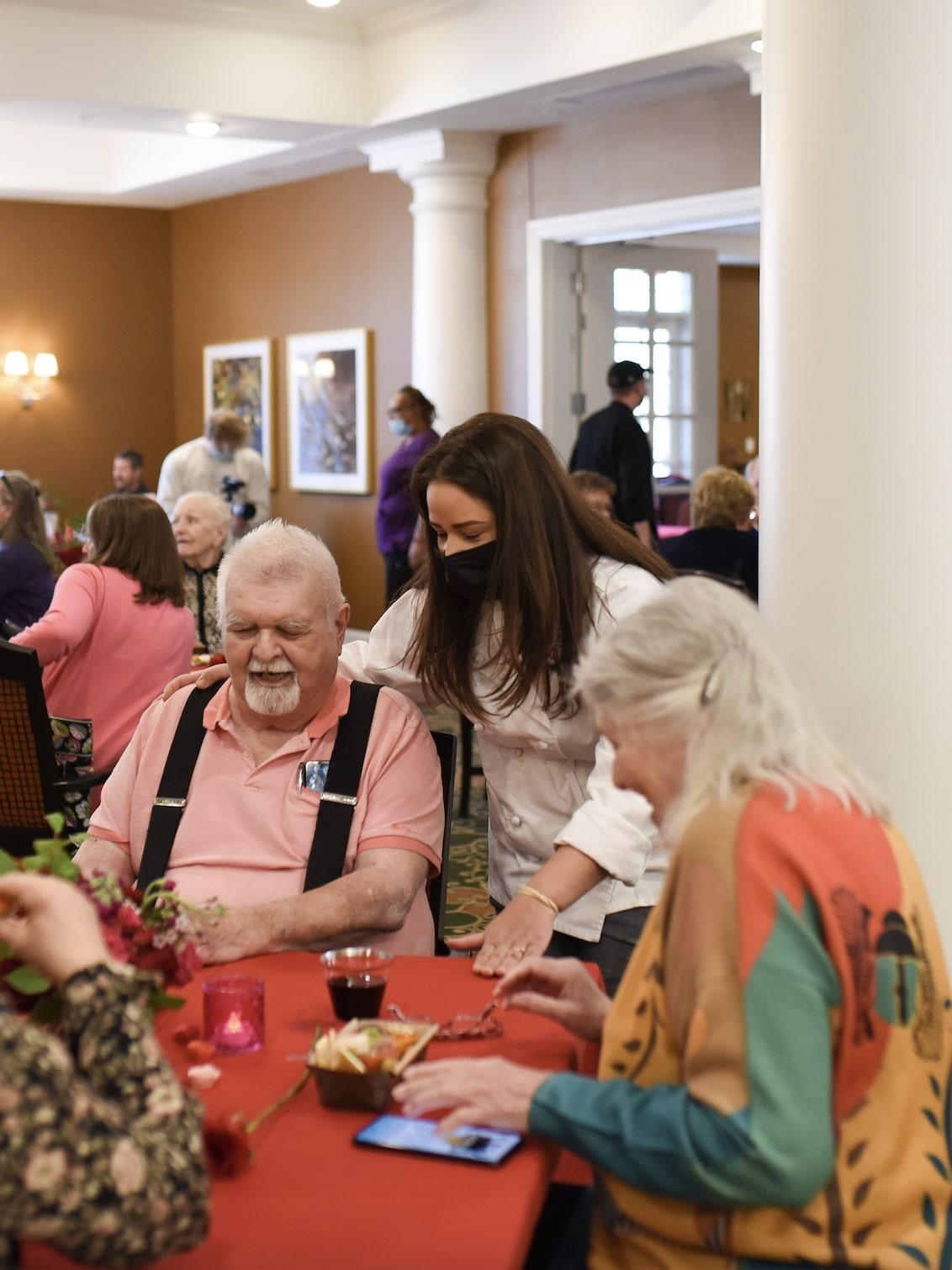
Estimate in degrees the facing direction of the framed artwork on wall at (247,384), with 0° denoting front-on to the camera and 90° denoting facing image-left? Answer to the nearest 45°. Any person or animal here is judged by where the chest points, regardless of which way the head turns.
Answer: approximately 45°

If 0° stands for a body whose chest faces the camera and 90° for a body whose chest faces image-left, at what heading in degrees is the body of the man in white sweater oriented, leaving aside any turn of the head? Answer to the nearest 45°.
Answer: approximately 0°

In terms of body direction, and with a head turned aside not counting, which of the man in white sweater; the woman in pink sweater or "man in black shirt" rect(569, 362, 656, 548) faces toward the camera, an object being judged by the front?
the man in white sweater

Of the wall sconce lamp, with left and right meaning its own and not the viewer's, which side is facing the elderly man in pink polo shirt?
front

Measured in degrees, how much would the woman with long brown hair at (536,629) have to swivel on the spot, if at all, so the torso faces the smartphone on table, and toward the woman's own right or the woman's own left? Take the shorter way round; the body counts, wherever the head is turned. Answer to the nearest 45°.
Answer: approximately 45° to the woman's own left

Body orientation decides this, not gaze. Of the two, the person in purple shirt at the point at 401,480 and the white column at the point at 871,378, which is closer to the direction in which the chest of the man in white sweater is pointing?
the white column

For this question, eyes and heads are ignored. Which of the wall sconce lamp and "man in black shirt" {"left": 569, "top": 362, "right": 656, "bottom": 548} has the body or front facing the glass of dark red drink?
the wall sconce lamp

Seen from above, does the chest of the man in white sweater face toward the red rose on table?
yes

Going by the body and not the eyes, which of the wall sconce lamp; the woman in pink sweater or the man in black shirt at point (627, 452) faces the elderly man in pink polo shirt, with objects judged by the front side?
the wall sconce lamp

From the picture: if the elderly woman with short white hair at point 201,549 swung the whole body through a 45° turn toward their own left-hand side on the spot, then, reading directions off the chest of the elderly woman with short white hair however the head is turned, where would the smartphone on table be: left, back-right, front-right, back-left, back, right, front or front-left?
front

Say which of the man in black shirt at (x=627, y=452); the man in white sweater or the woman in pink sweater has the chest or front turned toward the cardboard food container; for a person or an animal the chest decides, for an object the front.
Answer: the man in white sweater

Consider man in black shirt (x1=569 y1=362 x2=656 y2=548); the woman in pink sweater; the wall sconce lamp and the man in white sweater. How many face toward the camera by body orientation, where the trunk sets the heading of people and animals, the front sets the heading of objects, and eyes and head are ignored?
2

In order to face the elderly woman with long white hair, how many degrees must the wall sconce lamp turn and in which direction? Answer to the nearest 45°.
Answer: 0° — it already faces them

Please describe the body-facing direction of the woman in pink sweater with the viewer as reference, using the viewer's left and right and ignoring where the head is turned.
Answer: facing away from the viewer and to the left of the viewer

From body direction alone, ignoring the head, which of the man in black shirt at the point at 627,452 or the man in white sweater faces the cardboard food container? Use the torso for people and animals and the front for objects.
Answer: the man in white sweater
